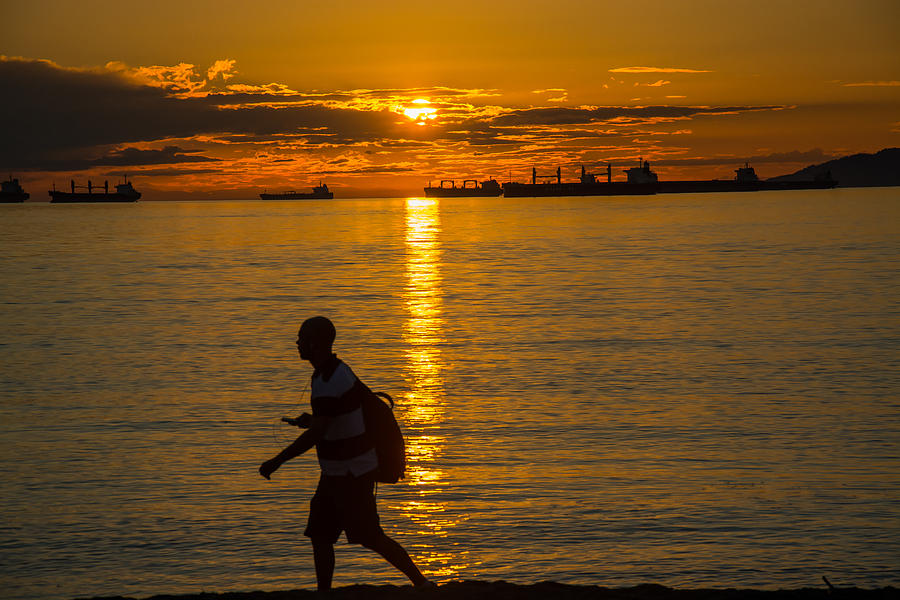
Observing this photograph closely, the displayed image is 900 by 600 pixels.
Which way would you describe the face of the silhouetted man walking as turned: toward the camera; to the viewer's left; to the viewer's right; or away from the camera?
to the viewer's left

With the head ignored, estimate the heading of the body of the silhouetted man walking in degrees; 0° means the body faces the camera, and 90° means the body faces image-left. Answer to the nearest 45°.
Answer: approximately 90°
